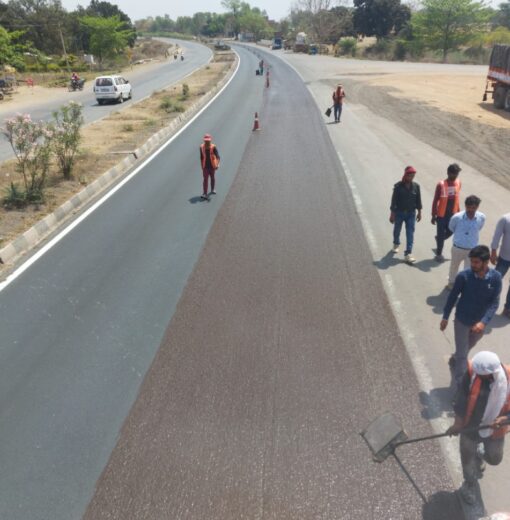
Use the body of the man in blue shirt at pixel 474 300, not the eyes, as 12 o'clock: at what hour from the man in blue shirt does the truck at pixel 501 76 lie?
The truck is roughly at 6 o'clock from the man in blue shirt.

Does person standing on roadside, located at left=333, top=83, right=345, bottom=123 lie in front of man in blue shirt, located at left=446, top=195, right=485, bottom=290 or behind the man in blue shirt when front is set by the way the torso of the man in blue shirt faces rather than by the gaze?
behind

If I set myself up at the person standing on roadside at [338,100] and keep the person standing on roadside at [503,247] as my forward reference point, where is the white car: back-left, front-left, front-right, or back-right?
back-right

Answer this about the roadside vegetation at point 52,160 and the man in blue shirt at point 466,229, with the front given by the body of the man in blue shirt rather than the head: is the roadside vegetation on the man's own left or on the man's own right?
on the man's own right

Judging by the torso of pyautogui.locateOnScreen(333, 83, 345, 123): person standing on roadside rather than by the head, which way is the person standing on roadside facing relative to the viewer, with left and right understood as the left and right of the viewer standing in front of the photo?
facing the viewer

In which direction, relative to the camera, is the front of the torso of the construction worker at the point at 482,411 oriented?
toward the camera

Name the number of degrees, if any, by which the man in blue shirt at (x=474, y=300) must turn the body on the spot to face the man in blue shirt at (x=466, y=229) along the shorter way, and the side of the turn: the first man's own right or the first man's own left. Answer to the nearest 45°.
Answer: approximately 180°

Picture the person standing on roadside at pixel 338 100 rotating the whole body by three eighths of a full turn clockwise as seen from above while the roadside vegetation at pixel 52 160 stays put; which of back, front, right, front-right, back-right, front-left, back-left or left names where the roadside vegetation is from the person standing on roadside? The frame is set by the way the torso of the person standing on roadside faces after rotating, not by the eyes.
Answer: left

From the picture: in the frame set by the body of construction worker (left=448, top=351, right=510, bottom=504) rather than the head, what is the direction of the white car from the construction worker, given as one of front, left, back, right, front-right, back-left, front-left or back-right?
back-right

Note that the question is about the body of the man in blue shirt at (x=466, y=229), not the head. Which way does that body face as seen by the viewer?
toward the camera
